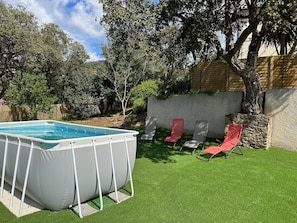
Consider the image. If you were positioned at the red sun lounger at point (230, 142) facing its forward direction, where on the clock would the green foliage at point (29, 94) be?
The green foliage is roughly at 2 o'clock from the red sun lounger.

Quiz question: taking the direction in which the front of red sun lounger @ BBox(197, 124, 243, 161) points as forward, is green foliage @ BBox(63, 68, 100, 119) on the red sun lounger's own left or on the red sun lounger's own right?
on the red sun lounger's own right

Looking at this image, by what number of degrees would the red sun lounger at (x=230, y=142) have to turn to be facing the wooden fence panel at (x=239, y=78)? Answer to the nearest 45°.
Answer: approximately 135° to its right

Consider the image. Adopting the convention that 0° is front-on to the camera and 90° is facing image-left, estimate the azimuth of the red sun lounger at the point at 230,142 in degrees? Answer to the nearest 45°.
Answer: approximately 45°

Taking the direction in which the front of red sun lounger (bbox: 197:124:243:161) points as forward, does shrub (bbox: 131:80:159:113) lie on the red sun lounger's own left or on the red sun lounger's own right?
on the red sun lounger's own right

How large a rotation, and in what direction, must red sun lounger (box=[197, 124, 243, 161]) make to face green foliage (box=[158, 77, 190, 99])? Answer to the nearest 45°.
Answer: approximately 90° to its right
